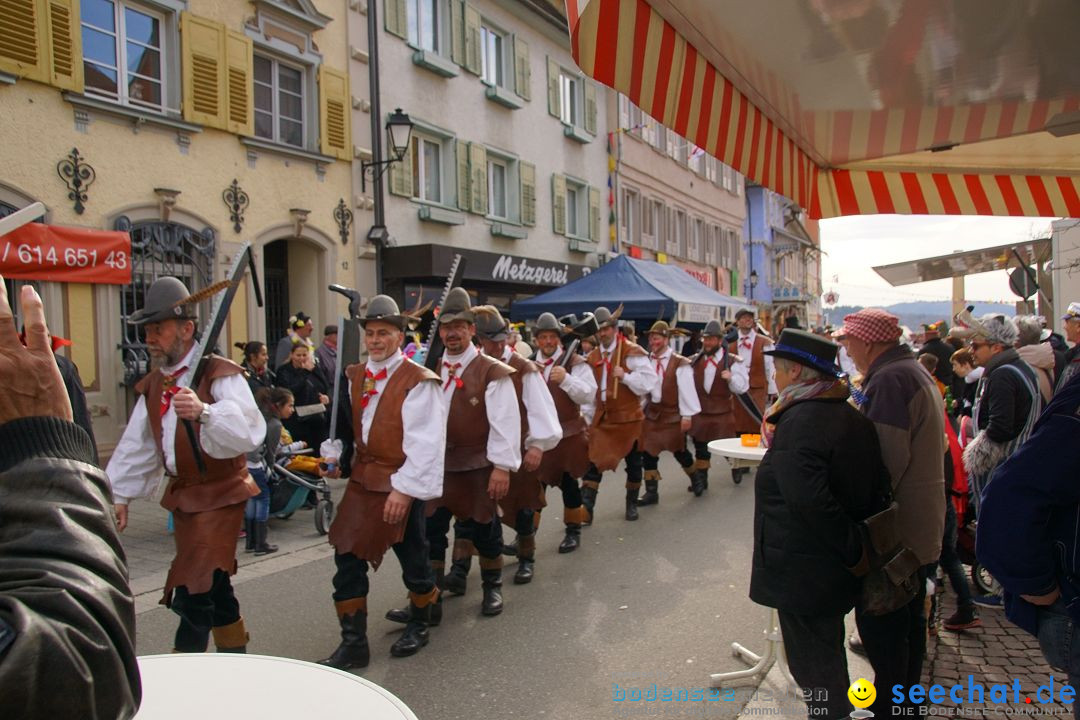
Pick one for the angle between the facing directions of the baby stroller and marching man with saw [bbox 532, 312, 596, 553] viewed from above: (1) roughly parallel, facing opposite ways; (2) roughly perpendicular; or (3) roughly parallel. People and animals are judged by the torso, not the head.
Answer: roughly perpendicular

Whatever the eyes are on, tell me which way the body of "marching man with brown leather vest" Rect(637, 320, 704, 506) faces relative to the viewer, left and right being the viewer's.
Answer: facing the viewer and to the left of the viewer

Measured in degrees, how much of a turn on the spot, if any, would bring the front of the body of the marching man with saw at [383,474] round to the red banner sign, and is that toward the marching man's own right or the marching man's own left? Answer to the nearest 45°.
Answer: approximately 90° to the marching man's own right

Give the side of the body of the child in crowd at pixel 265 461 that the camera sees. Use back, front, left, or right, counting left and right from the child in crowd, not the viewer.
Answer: right

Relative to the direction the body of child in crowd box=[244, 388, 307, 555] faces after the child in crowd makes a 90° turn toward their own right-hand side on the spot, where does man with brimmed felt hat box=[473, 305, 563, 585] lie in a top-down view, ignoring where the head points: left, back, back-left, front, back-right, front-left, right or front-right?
front-left

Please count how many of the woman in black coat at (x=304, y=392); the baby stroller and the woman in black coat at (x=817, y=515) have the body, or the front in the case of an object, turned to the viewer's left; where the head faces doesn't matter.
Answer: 1

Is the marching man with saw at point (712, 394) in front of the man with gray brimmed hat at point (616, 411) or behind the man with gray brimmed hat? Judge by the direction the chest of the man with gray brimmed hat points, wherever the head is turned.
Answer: behind

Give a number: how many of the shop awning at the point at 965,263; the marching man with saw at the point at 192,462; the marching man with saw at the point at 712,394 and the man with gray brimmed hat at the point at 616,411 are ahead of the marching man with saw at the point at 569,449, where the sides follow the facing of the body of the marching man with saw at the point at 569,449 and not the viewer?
1

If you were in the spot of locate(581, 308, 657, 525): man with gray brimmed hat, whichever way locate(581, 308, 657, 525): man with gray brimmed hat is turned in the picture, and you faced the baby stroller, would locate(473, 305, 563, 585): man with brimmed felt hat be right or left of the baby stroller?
left

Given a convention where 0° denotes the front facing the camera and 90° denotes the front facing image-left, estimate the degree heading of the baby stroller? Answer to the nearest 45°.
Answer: approximately 315°

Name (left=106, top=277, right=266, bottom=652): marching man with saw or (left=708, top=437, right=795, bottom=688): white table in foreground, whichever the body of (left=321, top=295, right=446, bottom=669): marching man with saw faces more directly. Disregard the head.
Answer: the marching man with saw

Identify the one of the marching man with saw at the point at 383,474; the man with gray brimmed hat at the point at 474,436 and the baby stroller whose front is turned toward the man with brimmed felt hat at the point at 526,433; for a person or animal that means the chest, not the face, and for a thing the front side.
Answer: the baby stroller

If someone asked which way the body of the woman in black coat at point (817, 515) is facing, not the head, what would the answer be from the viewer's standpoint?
to the viewer's left

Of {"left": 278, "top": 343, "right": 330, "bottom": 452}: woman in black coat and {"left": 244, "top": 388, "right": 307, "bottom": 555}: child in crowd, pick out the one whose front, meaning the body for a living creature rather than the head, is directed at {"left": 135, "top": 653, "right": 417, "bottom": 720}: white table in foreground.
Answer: the woman in black coat

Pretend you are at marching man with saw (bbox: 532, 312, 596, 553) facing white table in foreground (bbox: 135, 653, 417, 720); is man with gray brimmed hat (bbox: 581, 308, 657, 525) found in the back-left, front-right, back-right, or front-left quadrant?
back-left
